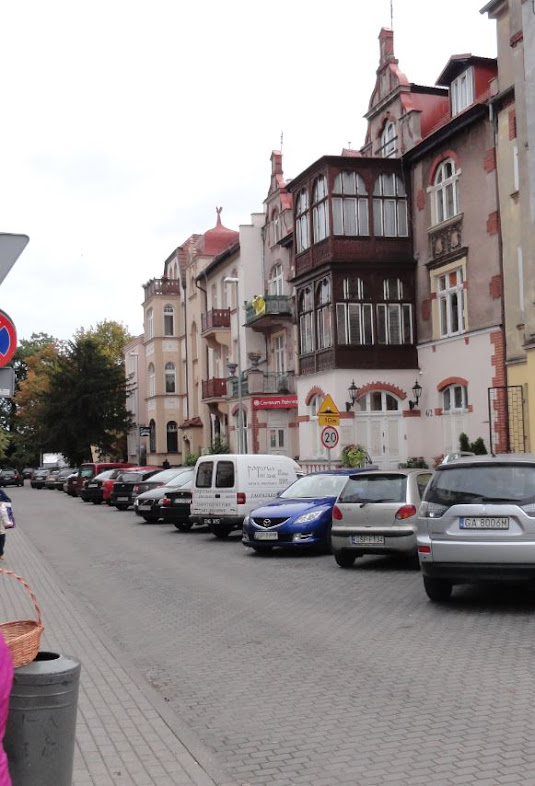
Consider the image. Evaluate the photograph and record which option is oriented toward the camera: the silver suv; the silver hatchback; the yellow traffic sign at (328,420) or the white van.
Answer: the yellow traffic sign

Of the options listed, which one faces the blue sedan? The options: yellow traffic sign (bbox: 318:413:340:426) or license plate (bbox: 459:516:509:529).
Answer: the yellow traffic sign

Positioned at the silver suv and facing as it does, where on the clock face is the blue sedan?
The blue sedan is roughly at 11 o'clock from the silver suv.

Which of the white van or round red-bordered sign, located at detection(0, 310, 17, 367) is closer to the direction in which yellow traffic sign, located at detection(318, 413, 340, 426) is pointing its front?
the round red-bordered sign

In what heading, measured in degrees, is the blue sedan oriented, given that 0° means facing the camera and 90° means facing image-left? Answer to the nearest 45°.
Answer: approximately 45°

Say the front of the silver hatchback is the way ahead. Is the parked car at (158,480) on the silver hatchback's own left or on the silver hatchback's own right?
on the silver hatchback's own left

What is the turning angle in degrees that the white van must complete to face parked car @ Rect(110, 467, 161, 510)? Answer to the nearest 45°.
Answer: approximately 45° to its left

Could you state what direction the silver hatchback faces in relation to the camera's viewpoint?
facing away from the viewer and to the right of the viewer

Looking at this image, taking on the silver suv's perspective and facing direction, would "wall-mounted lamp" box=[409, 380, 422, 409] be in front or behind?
in front

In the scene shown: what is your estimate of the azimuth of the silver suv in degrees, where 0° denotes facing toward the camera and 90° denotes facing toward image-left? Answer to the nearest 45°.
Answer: approximately 180°

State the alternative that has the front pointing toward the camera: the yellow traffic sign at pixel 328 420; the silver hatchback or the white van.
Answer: the yellow traffic sign

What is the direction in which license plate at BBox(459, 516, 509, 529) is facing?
toward the camera
